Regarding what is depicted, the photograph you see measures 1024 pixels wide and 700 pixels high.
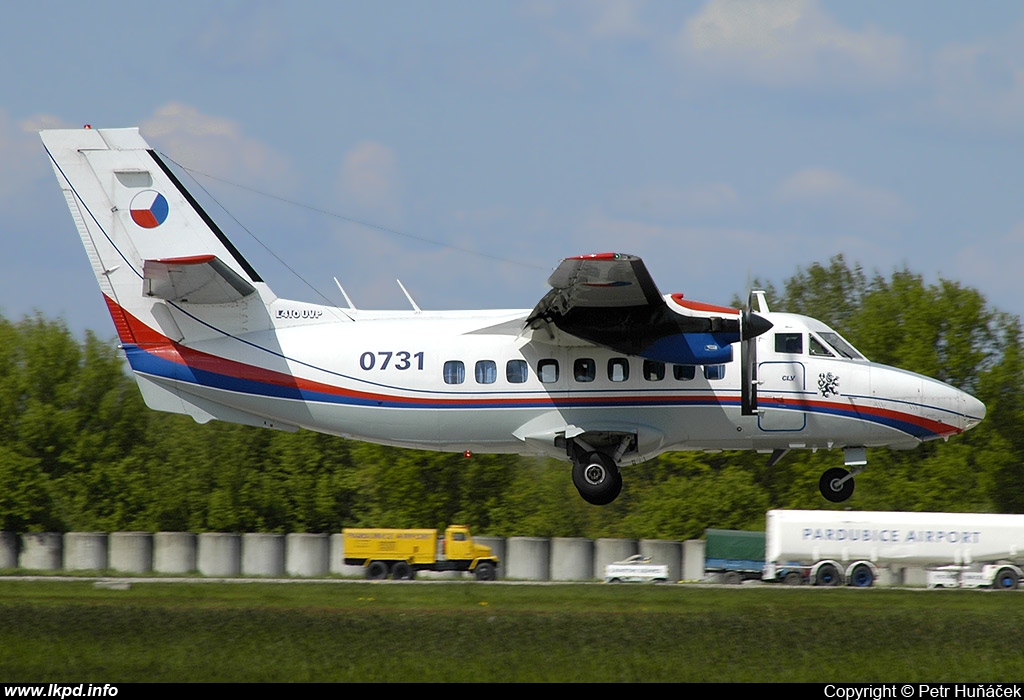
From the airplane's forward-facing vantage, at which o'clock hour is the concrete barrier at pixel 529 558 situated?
The concrete barrier is roughly at 9 o'clock from the airplane.

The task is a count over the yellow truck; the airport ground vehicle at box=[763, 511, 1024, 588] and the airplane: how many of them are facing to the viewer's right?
3

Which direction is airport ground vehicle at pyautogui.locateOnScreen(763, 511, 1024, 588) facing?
to the viewer's right

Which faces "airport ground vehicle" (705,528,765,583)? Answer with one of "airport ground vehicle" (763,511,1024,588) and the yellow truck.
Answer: the yellow truck

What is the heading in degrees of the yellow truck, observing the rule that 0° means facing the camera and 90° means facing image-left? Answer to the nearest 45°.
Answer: approximately 270°

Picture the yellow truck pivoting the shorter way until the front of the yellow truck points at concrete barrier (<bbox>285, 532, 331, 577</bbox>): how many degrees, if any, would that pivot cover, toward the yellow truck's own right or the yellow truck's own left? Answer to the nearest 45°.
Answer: approximately 135° to the yellow truck's own left

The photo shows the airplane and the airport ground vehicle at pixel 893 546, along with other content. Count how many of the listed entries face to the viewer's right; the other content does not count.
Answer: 2

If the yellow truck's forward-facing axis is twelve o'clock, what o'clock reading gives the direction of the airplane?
The airplane is roughly at 3 o'clock from the yellow truck.

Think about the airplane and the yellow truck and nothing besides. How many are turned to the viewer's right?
2

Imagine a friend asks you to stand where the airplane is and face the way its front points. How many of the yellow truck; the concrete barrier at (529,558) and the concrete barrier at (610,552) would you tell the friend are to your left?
3

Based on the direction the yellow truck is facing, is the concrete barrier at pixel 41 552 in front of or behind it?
behind

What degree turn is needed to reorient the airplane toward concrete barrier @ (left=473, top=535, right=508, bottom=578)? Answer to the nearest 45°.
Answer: approximately 90° to its left

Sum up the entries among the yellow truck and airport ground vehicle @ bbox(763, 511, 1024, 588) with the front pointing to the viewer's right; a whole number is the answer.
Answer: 2

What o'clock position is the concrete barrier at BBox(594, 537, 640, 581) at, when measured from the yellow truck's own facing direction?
The concrete barrier is roughly at 11 o'clock from the yellow truck.

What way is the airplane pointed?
to the viewer's right
